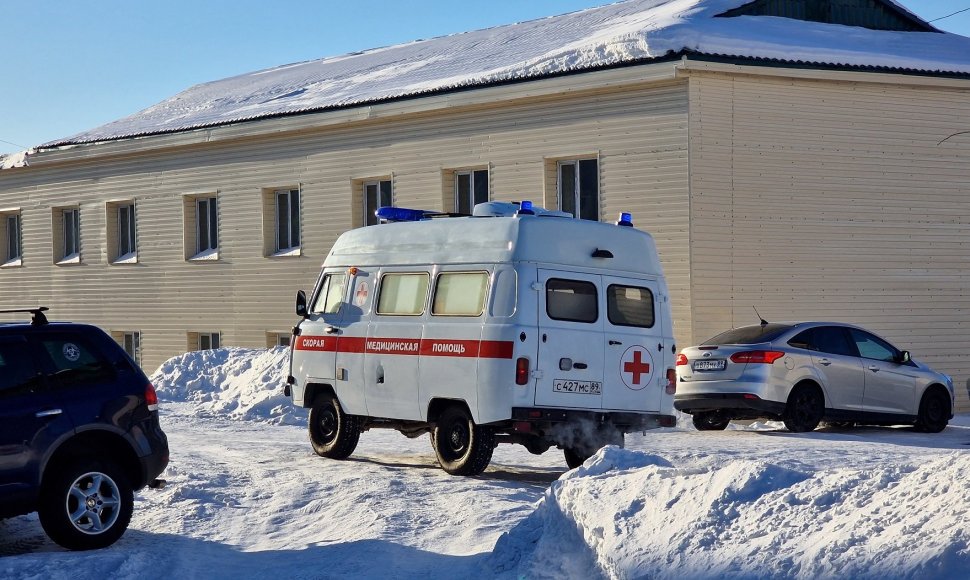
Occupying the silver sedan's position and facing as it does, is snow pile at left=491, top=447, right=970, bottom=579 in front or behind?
behind

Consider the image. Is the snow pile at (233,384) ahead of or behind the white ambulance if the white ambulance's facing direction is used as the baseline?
ahead

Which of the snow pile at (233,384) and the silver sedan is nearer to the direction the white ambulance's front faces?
the snow pile

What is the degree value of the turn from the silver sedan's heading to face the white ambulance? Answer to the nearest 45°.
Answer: approximately 180°

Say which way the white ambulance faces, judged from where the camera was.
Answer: facing away from the viewer and to the left of the viewer

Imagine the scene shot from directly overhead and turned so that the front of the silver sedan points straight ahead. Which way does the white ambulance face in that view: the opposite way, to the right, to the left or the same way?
to the left

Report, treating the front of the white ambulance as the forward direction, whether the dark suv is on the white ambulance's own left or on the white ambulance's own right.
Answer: on the white ambulance's own left

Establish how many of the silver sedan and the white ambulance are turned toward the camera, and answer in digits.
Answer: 0

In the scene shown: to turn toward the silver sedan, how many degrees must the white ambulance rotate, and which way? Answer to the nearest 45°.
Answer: approximately 90° to its right

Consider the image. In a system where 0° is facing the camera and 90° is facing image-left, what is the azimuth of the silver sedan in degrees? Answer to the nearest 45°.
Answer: approximately 225°
